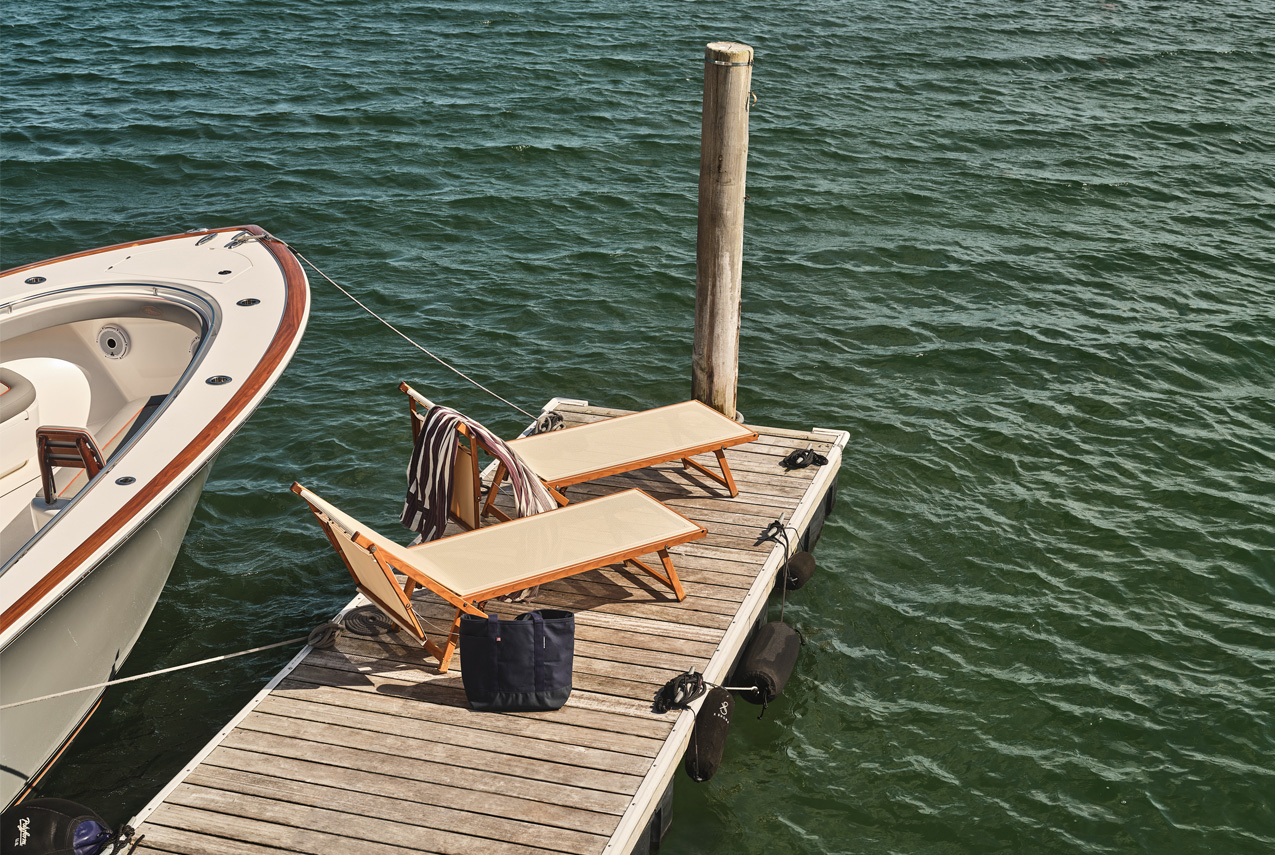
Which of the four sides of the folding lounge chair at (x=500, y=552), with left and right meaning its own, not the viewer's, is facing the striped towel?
left

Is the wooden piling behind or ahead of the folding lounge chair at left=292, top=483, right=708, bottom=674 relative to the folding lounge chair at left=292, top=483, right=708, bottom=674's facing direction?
ahead

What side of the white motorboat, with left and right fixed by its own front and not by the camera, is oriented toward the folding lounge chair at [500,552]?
right

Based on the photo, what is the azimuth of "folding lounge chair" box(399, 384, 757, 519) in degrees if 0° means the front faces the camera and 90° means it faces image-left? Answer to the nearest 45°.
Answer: approximately 225°

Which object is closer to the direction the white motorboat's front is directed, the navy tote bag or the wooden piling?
the wooden piling

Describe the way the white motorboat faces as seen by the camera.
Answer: facing away from the viewer and to the right of the viewer

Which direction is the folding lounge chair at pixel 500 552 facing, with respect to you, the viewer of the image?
facing away from the viewer and to the right of the viewer

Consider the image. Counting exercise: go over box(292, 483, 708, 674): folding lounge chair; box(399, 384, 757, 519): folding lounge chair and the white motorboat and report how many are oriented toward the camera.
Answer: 0

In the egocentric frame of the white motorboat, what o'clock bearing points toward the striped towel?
The striped towel is roughly at 3 o'clock from the white motorboat.
